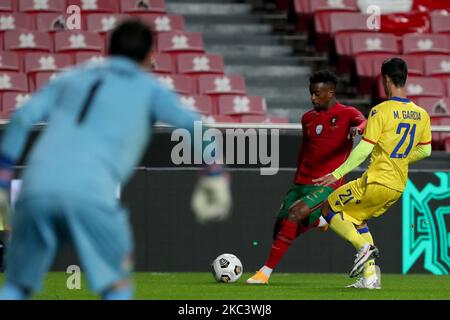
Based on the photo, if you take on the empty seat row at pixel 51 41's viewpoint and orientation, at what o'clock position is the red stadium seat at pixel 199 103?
The red stadium seat is roughly at 10 o'clock from the empty seat row.

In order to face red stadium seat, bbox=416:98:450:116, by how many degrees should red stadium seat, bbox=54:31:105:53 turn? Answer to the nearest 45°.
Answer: approximately 90° to its left

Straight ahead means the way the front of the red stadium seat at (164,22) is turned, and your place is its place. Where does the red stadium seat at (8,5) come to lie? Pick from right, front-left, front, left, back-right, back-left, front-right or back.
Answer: right

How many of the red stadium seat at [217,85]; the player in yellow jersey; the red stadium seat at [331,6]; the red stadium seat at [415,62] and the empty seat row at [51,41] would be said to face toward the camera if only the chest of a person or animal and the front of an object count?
4

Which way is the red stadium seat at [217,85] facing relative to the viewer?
toward the camera

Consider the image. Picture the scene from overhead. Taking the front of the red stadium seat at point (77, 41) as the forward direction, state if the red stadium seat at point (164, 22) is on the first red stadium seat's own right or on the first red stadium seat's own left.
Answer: on the first red stadium seat's own left

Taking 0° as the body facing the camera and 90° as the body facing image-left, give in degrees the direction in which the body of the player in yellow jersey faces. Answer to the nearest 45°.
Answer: approximately 135°

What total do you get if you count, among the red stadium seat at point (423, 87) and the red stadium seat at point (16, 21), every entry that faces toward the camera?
2

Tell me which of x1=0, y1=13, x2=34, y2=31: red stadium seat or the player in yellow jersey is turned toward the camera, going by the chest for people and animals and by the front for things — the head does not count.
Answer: the red stadium seat

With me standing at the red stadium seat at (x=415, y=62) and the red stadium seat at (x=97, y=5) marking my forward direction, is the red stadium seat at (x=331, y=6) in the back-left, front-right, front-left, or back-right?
front-right

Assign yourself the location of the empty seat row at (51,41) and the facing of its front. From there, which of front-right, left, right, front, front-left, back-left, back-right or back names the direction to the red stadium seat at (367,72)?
left

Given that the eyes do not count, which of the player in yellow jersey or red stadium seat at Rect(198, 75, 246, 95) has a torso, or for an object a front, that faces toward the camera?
the red stadium seat

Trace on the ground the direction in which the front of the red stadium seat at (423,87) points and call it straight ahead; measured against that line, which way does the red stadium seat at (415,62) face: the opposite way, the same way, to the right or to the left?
the same way

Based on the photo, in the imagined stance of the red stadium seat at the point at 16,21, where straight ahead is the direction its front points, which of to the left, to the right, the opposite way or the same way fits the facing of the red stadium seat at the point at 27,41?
the same way

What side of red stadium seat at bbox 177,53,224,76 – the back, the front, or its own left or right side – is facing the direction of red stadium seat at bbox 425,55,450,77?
left

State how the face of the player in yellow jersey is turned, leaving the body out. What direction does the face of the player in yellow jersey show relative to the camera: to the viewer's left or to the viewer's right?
to the viewer's left

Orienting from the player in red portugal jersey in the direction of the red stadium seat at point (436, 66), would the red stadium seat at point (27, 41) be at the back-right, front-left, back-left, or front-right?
front-left

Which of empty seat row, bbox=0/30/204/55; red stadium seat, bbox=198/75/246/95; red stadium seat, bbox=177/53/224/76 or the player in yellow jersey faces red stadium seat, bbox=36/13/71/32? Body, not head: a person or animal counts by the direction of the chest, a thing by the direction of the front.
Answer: the player in yellow jersey

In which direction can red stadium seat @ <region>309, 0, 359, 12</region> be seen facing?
toward the camera

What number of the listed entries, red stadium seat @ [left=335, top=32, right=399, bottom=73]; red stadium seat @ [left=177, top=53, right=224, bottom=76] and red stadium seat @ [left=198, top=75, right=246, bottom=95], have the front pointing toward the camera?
3

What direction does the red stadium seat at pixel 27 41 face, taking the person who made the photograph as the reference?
facing the viewer

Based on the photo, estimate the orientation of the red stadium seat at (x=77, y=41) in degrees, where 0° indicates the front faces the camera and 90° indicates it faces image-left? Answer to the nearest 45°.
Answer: approximately 0°
